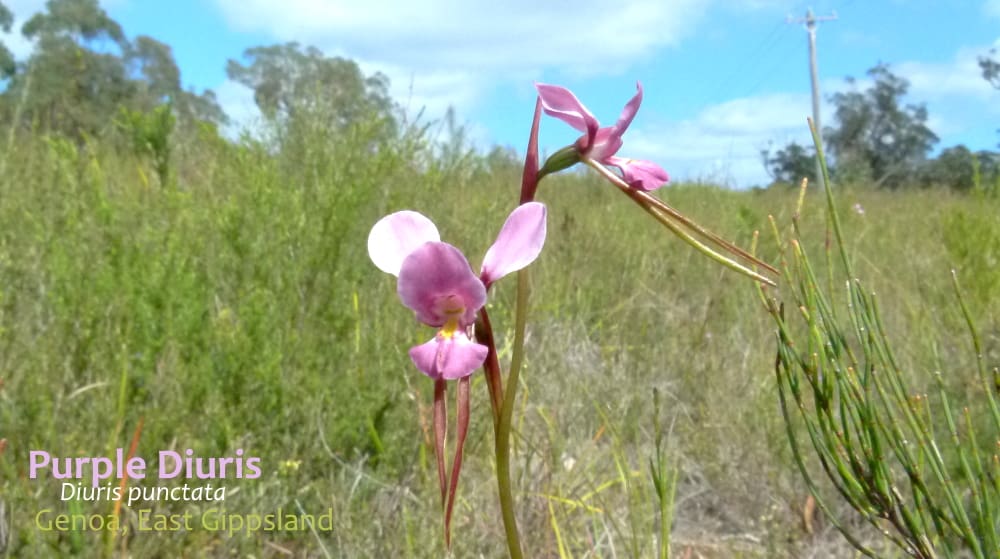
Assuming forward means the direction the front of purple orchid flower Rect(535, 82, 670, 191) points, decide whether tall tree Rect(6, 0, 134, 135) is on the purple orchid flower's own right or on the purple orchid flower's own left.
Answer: on the purple orchid flower's own left

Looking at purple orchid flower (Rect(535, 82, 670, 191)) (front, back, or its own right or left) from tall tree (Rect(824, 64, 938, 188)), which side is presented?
left

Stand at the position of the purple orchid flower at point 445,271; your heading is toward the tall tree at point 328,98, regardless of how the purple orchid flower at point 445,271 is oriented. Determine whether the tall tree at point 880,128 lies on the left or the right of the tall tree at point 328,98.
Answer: right

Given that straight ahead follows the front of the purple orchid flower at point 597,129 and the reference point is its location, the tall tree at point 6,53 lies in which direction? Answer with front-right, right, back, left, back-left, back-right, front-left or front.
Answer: back-left

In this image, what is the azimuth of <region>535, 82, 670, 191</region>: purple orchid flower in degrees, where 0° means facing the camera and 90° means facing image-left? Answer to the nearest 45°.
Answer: approximately 270°
